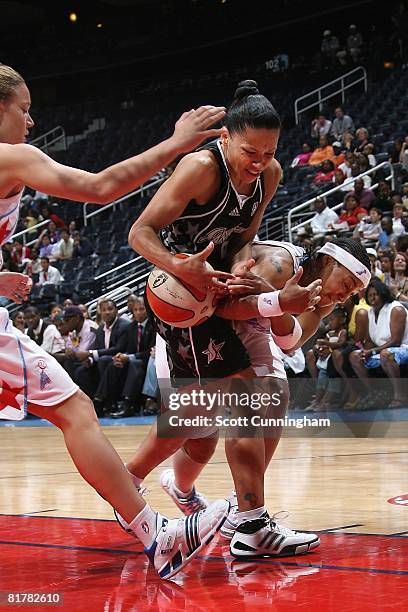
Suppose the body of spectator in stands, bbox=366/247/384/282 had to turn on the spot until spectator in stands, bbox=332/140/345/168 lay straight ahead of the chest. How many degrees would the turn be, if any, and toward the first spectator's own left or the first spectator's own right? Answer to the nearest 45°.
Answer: approximately 135° to the first spectator's own right

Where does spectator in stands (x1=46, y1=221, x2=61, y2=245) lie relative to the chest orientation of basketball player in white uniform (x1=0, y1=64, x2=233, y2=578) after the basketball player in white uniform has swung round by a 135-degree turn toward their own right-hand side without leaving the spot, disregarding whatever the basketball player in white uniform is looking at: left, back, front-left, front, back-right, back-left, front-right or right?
back-right

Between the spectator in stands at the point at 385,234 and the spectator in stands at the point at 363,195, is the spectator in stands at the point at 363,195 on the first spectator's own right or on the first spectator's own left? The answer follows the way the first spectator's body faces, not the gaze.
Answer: on the first spectator's own right

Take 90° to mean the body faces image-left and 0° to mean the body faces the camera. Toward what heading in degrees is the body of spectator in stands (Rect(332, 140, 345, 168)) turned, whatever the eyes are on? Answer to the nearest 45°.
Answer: approximately 45°

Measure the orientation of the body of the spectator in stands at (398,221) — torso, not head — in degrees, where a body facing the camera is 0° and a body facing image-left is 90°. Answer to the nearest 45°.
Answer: approximately 45°

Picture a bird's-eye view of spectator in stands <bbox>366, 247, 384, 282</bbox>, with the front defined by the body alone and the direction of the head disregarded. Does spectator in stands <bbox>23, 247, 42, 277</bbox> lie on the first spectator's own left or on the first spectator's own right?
on the first spectator's own right

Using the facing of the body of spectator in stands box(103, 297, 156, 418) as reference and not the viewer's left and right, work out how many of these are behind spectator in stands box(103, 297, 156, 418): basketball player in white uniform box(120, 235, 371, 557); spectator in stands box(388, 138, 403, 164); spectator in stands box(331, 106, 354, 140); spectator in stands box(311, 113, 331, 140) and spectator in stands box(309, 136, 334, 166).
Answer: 4

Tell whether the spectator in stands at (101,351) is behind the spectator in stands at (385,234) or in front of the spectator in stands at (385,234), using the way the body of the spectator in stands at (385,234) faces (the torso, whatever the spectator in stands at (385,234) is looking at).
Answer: in front

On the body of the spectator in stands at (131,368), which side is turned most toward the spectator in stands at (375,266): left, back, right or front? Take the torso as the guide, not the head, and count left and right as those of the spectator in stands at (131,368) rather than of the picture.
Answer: left

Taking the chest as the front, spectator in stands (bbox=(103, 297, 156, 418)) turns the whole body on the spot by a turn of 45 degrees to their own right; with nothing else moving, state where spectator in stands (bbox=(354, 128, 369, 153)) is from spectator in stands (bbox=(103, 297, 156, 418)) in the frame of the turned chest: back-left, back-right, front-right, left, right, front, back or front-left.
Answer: back-right
